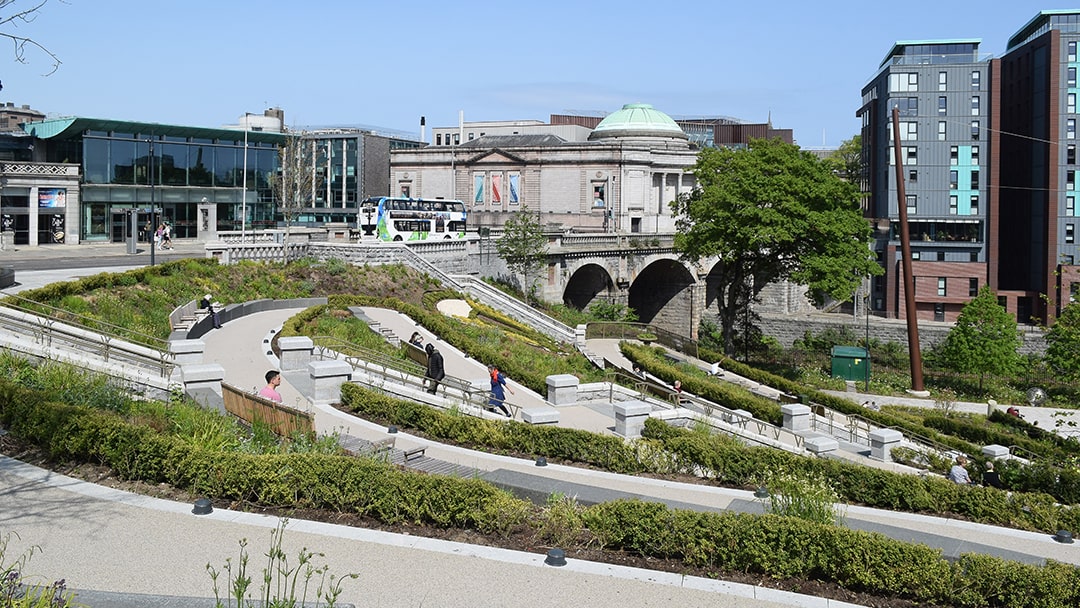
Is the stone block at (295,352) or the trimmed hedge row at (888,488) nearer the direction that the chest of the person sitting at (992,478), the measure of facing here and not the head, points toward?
the stone block
